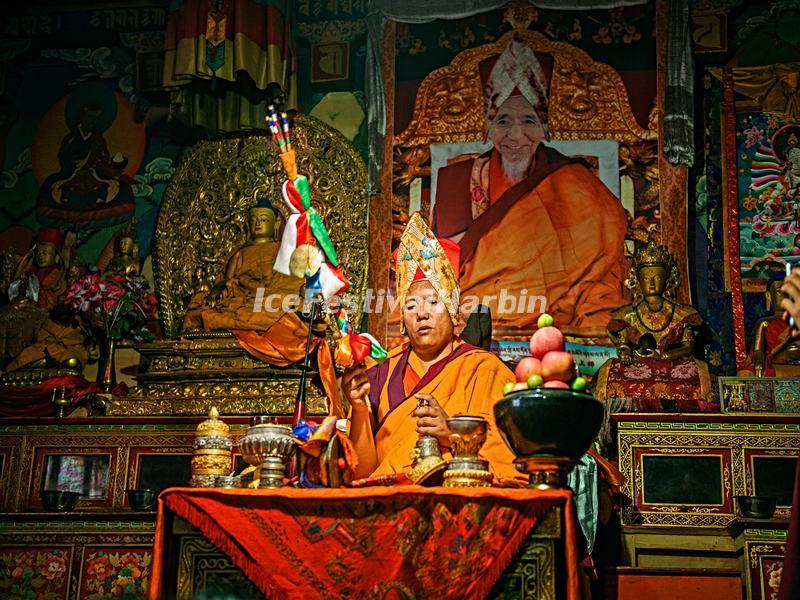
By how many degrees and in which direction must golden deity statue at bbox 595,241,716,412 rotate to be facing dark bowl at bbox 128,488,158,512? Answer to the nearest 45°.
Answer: approximately 90° to its right

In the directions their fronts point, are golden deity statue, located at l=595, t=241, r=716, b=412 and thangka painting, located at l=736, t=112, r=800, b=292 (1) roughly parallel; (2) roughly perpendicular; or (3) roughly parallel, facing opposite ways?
roughly parallel

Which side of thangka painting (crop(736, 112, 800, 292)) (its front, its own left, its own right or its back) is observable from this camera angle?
front

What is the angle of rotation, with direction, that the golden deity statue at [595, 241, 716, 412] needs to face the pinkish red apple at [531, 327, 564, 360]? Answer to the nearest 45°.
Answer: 0° — it already faces it

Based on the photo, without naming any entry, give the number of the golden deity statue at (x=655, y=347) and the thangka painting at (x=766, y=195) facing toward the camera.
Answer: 2

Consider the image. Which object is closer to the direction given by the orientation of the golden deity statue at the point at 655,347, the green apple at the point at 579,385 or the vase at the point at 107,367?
the green apple

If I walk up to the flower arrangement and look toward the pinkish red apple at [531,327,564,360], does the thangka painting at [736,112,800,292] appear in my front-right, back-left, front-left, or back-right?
front-left

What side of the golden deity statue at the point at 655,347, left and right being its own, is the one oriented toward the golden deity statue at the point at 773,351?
left

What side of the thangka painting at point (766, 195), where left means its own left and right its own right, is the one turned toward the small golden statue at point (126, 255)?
right

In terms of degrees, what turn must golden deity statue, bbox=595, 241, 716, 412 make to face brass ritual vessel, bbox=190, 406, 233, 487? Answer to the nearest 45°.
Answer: approximately 45° to its right

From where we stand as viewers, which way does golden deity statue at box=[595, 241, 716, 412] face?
facing the viewer

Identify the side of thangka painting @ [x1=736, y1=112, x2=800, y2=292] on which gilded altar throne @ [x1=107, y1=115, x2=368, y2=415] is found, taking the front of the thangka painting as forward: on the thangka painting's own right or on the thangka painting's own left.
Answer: on the thangka painting's own right

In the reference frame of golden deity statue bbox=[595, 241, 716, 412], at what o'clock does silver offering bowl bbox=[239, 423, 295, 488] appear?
The silver offering bowl is roughly at 1 o'clock from the golden deity statue.

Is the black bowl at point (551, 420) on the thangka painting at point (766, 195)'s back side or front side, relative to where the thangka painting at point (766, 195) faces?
on the front side
